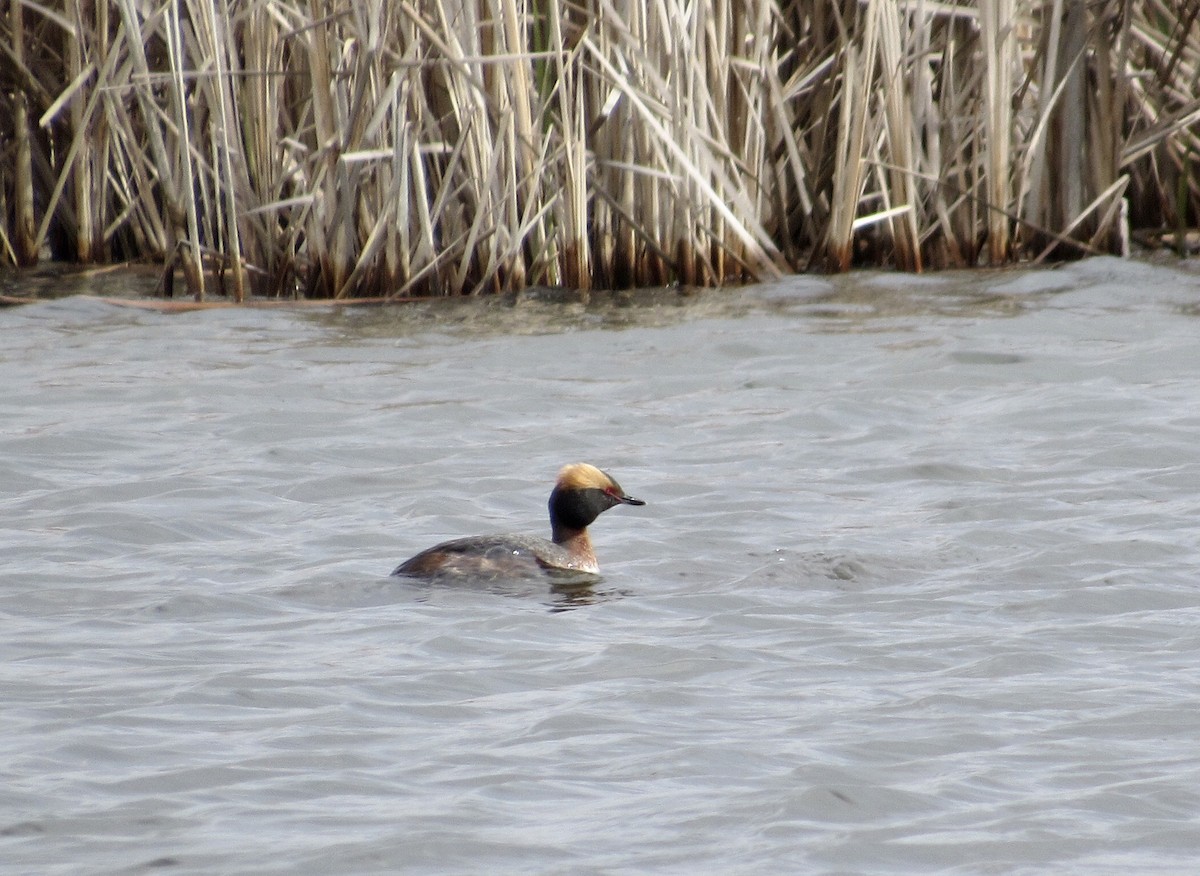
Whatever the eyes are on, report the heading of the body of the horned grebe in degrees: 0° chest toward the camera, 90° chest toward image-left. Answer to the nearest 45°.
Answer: approximately 270°
